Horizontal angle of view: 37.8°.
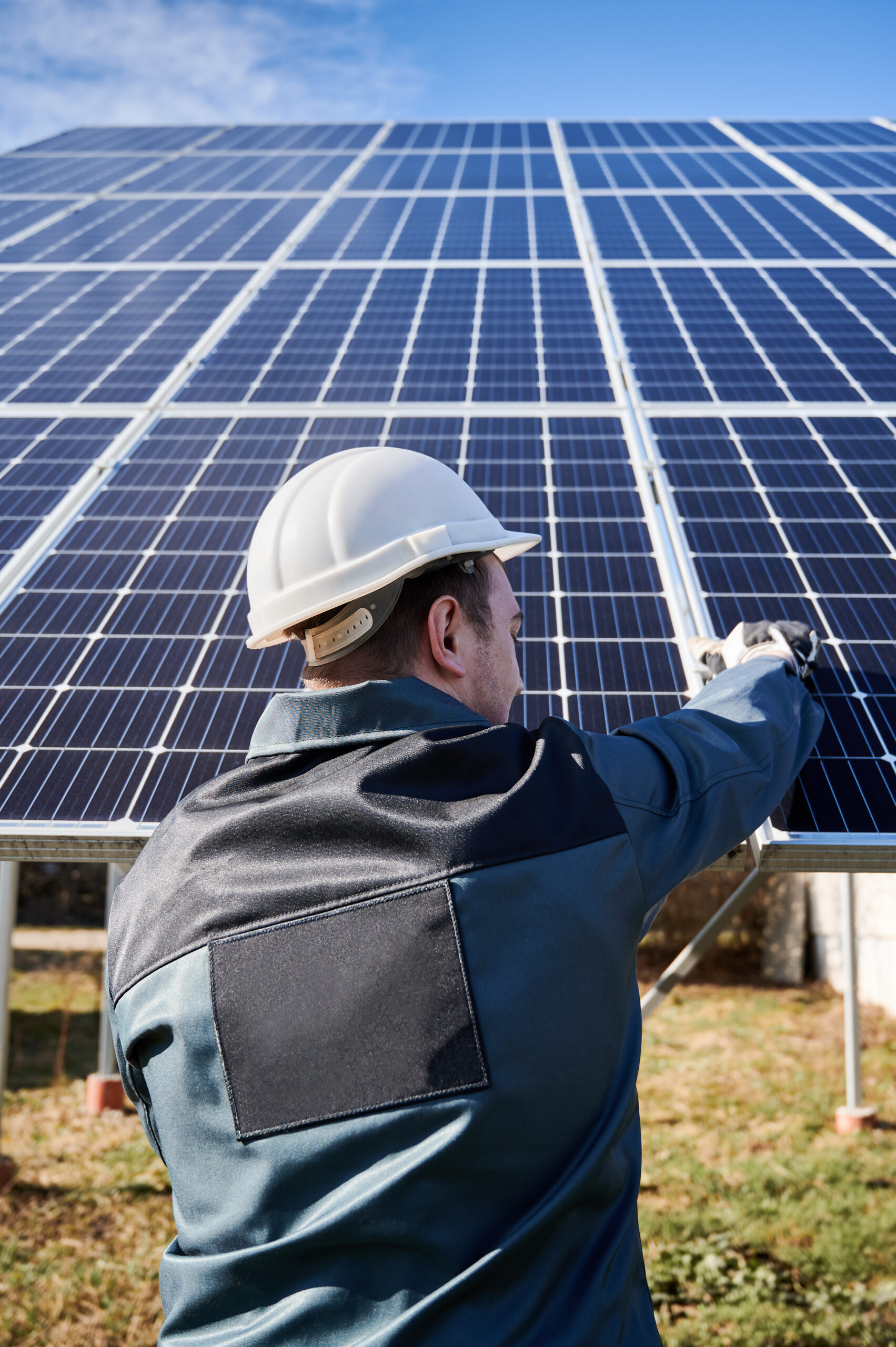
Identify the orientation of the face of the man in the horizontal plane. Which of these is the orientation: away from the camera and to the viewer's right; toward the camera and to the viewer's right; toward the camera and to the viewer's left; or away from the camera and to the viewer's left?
away from the camera and to the viewer's right

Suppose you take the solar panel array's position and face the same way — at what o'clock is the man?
The man is roughly at 12 o'clock from the solar panel array.
